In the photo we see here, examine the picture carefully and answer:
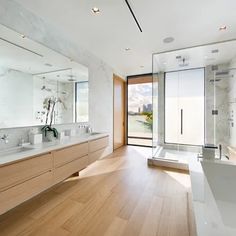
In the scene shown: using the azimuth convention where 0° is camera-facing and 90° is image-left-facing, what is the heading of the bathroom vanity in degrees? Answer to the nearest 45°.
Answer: approximately 315°

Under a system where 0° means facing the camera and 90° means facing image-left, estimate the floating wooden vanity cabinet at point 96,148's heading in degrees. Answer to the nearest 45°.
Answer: approximately 315°

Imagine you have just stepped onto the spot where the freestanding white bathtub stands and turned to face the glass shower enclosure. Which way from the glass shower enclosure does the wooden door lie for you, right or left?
left

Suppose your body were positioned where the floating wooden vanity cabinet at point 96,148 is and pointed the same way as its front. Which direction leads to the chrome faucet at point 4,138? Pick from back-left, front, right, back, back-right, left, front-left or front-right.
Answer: right

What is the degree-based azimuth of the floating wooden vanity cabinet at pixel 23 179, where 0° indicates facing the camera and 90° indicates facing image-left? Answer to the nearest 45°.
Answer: approximately 315°

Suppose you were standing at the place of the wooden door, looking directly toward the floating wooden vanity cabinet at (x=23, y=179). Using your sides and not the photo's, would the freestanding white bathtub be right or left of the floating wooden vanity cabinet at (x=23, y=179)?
left

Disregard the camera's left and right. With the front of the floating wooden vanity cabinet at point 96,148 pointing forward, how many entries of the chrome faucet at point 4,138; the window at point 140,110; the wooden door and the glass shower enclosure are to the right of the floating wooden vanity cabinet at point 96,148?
1

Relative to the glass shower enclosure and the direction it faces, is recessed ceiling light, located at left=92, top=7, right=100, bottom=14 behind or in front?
in front

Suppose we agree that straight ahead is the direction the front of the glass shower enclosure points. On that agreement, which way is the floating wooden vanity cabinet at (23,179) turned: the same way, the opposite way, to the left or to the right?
to the left

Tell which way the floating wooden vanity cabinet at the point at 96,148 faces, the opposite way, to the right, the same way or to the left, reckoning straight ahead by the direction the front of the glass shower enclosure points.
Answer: to the left

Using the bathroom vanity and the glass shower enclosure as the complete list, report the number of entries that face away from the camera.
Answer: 0

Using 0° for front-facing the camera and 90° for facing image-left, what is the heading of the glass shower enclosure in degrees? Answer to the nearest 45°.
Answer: approximately 0°

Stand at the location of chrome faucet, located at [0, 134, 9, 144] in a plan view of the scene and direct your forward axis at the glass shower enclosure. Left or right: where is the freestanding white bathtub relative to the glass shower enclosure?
right
